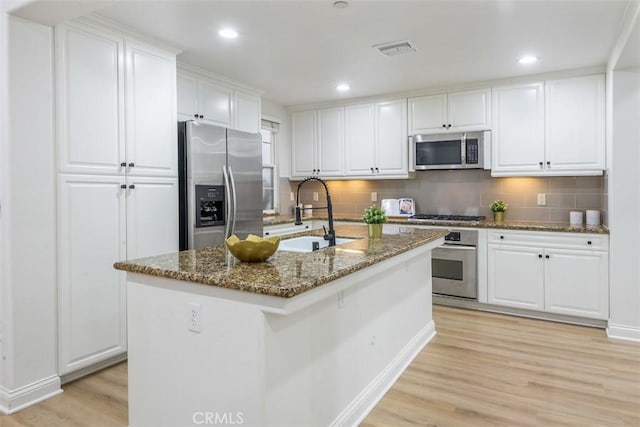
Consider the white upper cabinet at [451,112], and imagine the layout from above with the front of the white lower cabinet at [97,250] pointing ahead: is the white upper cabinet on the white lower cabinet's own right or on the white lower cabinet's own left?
on the white lower cabinet's own left

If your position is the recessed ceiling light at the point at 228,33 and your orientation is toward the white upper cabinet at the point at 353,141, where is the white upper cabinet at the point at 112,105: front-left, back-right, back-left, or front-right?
back-left

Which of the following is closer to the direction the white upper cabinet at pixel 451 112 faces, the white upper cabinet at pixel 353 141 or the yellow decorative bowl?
the yellow decorative bowl

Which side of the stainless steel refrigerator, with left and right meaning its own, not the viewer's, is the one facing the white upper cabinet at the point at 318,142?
left

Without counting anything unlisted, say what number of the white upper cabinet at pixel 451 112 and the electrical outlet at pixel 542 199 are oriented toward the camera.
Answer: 2

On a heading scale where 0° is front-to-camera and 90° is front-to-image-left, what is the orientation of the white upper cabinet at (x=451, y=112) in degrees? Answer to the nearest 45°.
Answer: approximately 0°

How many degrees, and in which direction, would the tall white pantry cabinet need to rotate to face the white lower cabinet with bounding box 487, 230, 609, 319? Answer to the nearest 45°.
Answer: approximately 45° to its left

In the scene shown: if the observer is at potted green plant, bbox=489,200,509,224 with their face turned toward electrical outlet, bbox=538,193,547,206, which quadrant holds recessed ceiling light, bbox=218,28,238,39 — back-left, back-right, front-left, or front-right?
back-right
